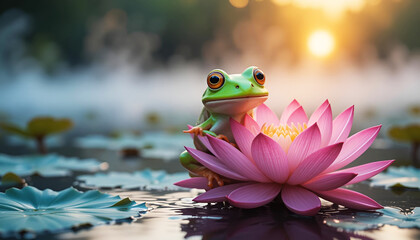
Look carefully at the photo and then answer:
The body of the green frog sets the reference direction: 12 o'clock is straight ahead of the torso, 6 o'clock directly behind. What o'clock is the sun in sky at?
The sun in sky is roughly at 8 o'clock from the green frog.

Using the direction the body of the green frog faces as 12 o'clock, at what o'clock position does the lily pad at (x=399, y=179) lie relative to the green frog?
The lily pad is roughly at 9 o'clock from the green frog.

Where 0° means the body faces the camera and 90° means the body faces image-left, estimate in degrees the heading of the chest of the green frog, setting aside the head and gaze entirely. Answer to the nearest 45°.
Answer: approximately 315°

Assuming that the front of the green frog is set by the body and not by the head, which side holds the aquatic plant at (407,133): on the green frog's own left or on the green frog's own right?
on the green frog's own left
